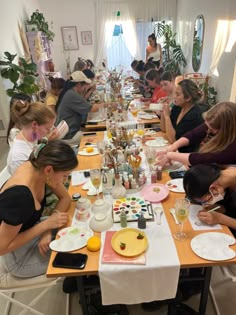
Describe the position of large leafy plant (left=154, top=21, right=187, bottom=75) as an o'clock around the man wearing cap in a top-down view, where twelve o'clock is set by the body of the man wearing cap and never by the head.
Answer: The large leafy plant is roughly at 10 o'clock from the man wearing cap.

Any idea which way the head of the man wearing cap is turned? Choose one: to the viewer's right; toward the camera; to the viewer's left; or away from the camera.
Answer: to the viewer's right

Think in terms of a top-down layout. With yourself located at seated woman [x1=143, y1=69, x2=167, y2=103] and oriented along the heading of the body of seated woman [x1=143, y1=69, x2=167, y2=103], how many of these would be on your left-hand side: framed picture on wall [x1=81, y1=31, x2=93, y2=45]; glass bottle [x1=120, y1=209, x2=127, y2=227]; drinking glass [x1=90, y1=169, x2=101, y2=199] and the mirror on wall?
2

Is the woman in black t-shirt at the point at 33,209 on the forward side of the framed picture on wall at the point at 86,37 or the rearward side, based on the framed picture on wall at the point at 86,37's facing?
on the forward side

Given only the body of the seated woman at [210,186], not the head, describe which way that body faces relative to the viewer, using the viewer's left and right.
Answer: facing to the left of the viewer

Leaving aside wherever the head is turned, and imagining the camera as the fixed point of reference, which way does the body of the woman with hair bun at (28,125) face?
to the viewer's right

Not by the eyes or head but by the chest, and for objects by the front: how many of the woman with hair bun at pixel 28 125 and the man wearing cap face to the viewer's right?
2

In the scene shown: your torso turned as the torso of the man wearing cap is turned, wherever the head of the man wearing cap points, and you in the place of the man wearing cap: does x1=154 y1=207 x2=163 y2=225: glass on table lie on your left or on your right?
on your right

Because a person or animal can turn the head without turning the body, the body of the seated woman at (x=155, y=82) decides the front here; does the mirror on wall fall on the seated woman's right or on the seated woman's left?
on the seated woman's right

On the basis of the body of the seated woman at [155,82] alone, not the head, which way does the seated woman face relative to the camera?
to the viewer's left

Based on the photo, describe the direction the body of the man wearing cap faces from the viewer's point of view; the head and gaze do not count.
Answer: to the viewer's right

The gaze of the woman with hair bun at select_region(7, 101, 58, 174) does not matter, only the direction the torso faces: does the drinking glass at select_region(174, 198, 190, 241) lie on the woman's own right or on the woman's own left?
on the woman's own right
